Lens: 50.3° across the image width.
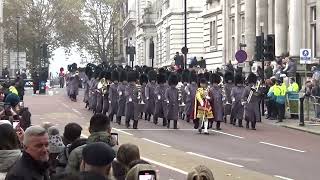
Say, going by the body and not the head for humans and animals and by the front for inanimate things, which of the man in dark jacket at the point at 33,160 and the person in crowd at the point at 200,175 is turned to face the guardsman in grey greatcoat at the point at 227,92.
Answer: the person in crowd

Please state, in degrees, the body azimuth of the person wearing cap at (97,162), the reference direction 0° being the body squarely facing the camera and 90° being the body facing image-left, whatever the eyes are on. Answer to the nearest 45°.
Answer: approximately 225°

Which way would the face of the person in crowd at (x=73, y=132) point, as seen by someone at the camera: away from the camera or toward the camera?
away from the camera

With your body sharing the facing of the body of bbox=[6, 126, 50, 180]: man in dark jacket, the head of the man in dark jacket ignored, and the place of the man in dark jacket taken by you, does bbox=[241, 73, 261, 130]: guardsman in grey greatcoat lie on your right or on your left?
on your left

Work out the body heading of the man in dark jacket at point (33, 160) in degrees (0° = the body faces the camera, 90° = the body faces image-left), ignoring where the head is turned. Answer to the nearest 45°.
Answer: approximately 315°

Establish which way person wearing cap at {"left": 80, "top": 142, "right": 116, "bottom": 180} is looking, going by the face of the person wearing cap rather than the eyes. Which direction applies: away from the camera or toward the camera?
away from the camera

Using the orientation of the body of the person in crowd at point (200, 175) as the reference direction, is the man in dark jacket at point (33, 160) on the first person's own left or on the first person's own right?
on the first person's own left

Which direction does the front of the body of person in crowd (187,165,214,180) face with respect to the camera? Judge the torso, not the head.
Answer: away from the camera

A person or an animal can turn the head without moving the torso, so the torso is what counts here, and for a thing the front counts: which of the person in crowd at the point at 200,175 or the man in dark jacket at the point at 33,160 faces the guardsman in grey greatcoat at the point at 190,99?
the person in crowd

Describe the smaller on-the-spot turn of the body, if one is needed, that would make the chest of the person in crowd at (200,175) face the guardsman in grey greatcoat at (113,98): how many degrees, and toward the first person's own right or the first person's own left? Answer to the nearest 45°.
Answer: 0° — they already face them

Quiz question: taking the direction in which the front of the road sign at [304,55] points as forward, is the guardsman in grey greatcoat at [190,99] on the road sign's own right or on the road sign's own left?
on the road sign's own right

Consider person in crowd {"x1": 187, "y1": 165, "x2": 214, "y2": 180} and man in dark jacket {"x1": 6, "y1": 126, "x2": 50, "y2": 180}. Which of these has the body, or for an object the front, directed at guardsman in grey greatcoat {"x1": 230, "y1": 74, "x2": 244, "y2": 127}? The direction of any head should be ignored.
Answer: the person in crowd
